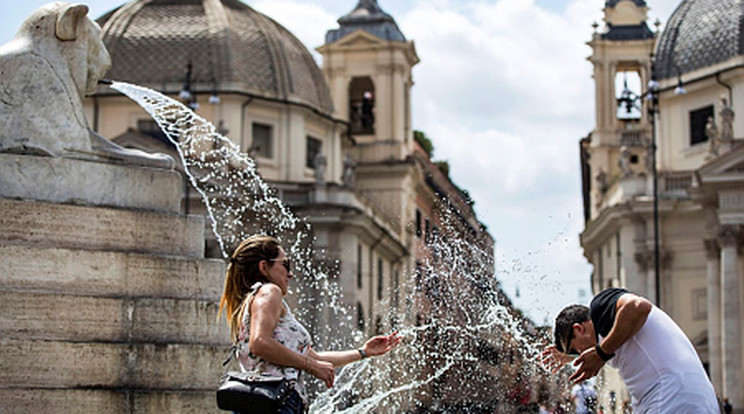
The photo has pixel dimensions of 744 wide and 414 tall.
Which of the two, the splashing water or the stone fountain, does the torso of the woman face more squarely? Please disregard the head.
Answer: the splashing water

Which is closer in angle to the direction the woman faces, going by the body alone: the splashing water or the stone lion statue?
the splashing water

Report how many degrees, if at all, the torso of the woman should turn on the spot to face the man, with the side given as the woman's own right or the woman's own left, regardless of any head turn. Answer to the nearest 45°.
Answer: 0° — they already face them

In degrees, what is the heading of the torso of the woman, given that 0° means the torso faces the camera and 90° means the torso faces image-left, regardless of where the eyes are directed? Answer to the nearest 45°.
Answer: approximately 270°

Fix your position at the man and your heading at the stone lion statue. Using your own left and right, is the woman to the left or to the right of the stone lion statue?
left

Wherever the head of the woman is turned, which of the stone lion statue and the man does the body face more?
the man
